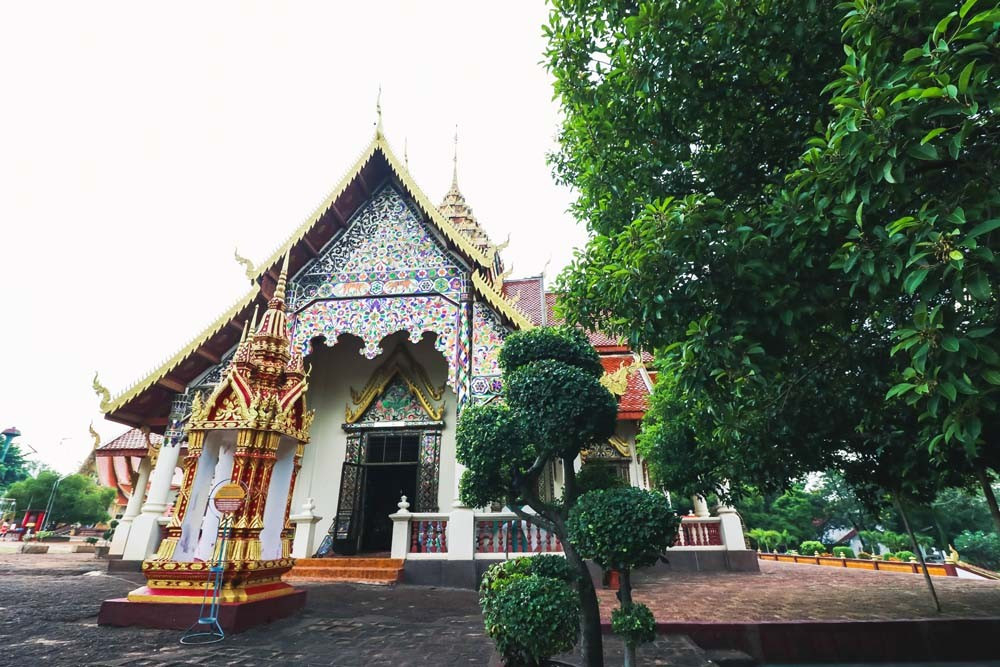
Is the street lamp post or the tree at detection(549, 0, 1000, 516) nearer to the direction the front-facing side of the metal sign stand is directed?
the tree

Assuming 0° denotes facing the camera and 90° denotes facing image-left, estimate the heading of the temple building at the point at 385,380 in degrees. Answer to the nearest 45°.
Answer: approximately 45°

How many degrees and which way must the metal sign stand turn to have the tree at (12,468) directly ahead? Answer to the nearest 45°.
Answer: approximately 180°

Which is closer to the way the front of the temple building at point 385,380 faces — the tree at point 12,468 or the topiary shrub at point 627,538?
the topiary shrub

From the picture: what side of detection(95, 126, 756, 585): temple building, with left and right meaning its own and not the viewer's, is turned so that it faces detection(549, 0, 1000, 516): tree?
left

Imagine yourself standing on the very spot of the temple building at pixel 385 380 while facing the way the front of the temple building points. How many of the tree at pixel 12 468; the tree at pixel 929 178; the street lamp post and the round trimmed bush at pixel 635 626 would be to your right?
2

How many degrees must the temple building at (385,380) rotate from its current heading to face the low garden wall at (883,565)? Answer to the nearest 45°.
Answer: approximately 135° to its left

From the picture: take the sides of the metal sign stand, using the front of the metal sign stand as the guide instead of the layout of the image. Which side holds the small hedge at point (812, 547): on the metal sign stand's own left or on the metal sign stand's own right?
on the metal sign stand's own left

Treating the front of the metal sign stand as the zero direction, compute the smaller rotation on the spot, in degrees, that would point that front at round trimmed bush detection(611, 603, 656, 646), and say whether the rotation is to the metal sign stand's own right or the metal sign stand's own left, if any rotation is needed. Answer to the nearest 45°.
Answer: approximately 45° to the metal sign stand's own left
